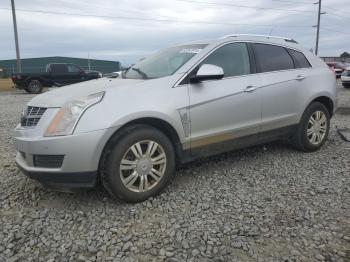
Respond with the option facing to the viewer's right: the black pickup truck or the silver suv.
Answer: the black pickup truck

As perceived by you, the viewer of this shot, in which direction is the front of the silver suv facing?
facing the viewer and to the left of the viewer

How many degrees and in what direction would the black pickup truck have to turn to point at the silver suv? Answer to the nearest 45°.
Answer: approximately 90° to its right

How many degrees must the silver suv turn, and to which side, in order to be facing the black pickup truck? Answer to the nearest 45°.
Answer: approximately 135° to its right

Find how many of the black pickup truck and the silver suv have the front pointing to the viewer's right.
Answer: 1

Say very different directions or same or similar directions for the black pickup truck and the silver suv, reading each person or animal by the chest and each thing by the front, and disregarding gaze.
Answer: very different directions

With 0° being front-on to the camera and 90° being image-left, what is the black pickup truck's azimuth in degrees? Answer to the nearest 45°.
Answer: approximately 270°
